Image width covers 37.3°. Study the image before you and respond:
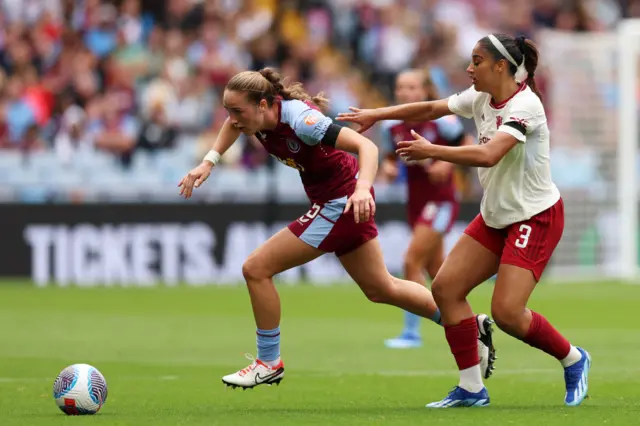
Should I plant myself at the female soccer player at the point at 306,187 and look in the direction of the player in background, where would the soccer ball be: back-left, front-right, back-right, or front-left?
back-left

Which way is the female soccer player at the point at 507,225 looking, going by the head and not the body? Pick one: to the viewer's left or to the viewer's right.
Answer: to the viewer's left

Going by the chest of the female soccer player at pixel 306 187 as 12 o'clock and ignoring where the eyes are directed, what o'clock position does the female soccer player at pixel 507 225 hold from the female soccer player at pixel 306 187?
the female soccer player at pixel 507 225 is roughly at 7 o'clock from the female soccer player at pixel 306 187.

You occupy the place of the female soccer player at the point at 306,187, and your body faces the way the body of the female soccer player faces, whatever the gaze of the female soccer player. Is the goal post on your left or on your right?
on your right

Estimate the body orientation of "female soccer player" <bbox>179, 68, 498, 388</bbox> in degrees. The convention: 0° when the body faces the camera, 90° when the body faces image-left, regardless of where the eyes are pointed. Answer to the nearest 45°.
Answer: approximately 90°

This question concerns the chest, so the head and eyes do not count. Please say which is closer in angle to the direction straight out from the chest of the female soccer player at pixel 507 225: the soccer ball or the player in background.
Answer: the soccer ball

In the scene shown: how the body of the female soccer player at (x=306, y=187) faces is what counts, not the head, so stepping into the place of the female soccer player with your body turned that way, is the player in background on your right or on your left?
on your right

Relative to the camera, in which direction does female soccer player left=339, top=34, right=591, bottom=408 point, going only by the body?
to the viewer's left
